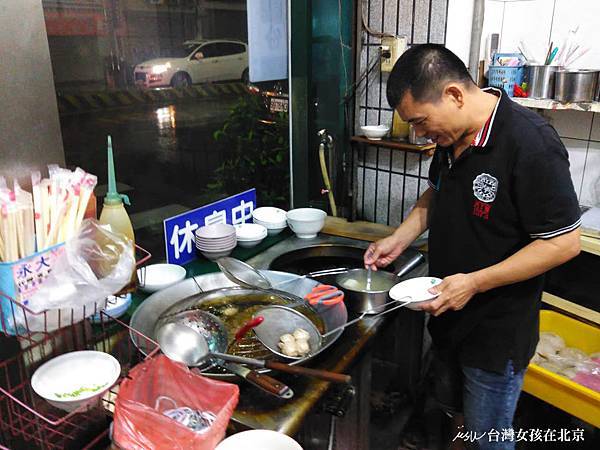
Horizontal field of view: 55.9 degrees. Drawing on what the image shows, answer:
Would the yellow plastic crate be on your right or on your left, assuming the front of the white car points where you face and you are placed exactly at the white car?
on your left

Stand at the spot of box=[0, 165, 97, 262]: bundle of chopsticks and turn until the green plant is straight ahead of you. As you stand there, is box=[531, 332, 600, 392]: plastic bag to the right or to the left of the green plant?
right

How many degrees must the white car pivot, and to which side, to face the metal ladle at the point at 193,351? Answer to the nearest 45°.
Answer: approximately 45° to its left

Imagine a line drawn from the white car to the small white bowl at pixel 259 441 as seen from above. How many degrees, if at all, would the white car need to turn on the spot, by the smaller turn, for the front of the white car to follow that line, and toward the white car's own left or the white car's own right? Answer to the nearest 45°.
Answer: approximately 45° to the white car's own left

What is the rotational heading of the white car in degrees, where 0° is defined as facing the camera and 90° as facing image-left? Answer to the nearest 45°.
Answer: approximately 45°
